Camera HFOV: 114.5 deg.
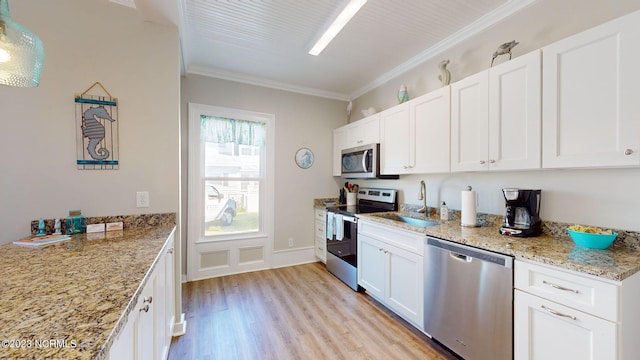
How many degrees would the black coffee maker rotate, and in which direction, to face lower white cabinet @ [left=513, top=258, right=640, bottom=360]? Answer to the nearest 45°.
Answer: approximately 45° to its left

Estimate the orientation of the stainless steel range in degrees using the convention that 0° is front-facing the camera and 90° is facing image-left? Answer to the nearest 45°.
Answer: approximately 45°

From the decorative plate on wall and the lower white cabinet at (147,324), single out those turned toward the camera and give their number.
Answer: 1

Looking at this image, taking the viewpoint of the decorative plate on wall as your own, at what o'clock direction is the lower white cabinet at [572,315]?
The lower white cabinet is roughly at 11 o'clock from the decorative plate on wall.

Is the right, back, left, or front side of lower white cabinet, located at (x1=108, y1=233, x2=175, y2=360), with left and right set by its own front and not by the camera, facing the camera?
right
